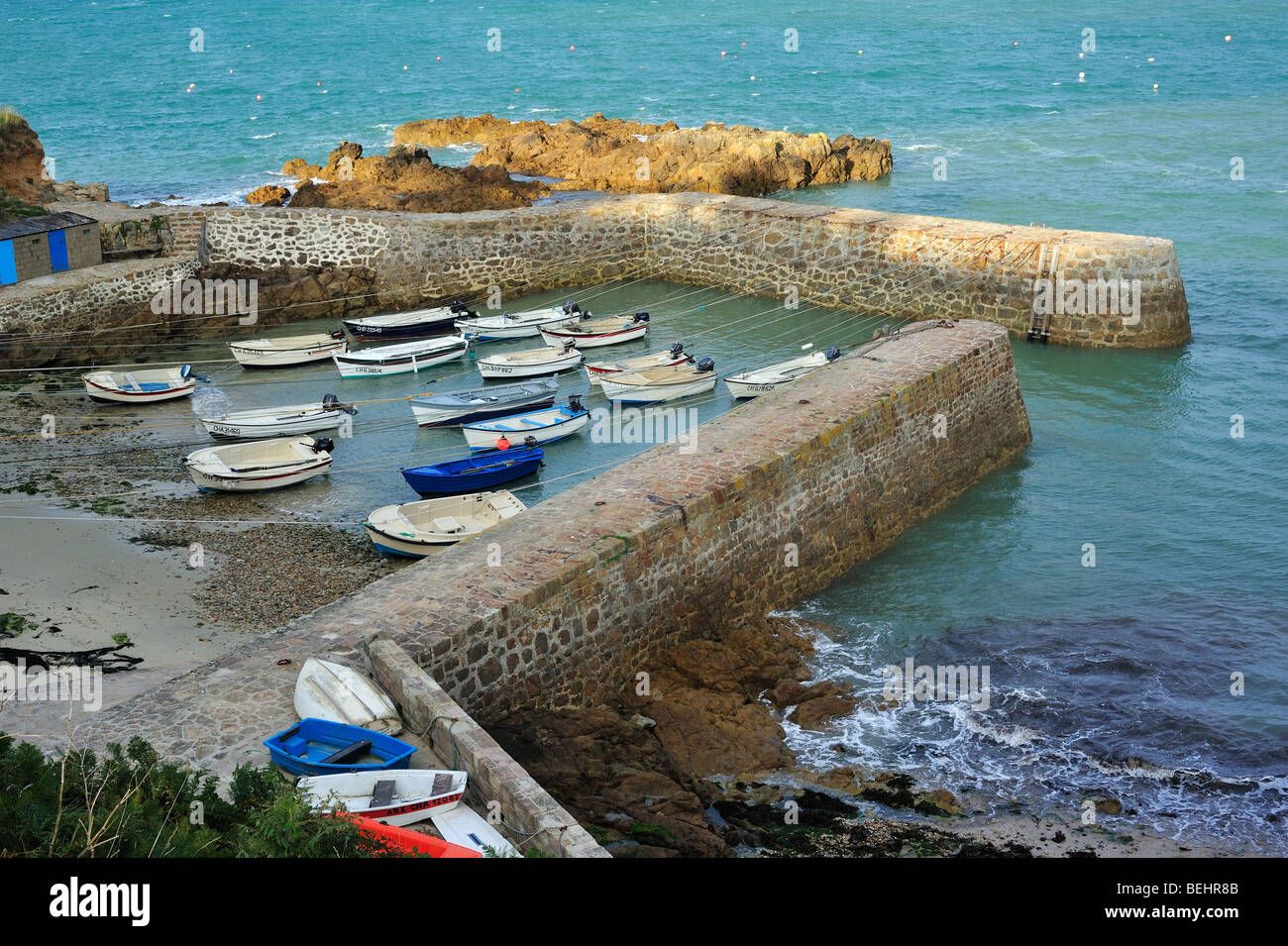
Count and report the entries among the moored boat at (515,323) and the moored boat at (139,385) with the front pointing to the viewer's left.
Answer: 2

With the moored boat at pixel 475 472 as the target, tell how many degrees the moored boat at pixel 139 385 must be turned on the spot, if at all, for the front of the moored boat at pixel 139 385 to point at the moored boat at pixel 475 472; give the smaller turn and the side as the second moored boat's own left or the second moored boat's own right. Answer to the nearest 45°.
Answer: approximately 135° to the second moored boat's own left

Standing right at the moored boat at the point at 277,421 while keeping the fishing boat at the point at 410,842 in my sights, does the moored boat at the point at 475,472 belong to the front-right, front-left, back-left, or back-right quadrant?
front-left

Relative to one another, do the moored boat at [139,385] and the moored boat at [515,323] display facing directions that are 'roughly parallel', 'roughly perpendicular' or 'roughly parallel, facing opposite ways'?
roughly parallel

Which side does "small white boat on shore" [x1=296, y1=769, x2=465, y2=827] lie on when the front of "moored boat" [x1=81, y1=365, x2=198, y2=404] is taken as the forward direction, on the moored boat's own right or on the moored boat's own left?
on the moored boat's own left

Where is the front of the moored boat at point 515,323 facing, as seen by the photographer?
facing to the left of the viewer

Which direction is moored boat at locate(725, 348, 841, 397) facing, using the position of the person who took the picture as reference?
facing the viewer and to the left of the viewer

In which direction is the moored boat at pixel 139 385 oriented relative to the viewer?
to the viewer's left

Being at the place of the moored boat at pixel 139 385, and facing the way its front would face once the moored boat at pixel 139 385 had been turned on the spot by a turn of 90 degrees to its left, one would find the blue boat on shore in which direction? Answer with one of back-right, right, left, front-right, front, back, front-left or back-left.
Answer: front

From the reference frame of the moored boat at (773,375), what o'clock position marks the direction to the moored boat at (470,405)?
the moored boat at (470,405) is roughly at 1 o'clock from the moored boat at (773,375).

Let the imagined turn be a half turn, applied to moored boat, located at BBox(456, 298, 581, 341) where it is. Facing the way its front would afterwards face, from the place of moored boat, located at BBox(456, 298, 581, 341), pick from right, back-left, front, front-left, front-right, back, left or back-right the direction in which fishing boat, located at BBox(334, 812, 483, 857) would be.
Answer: right
